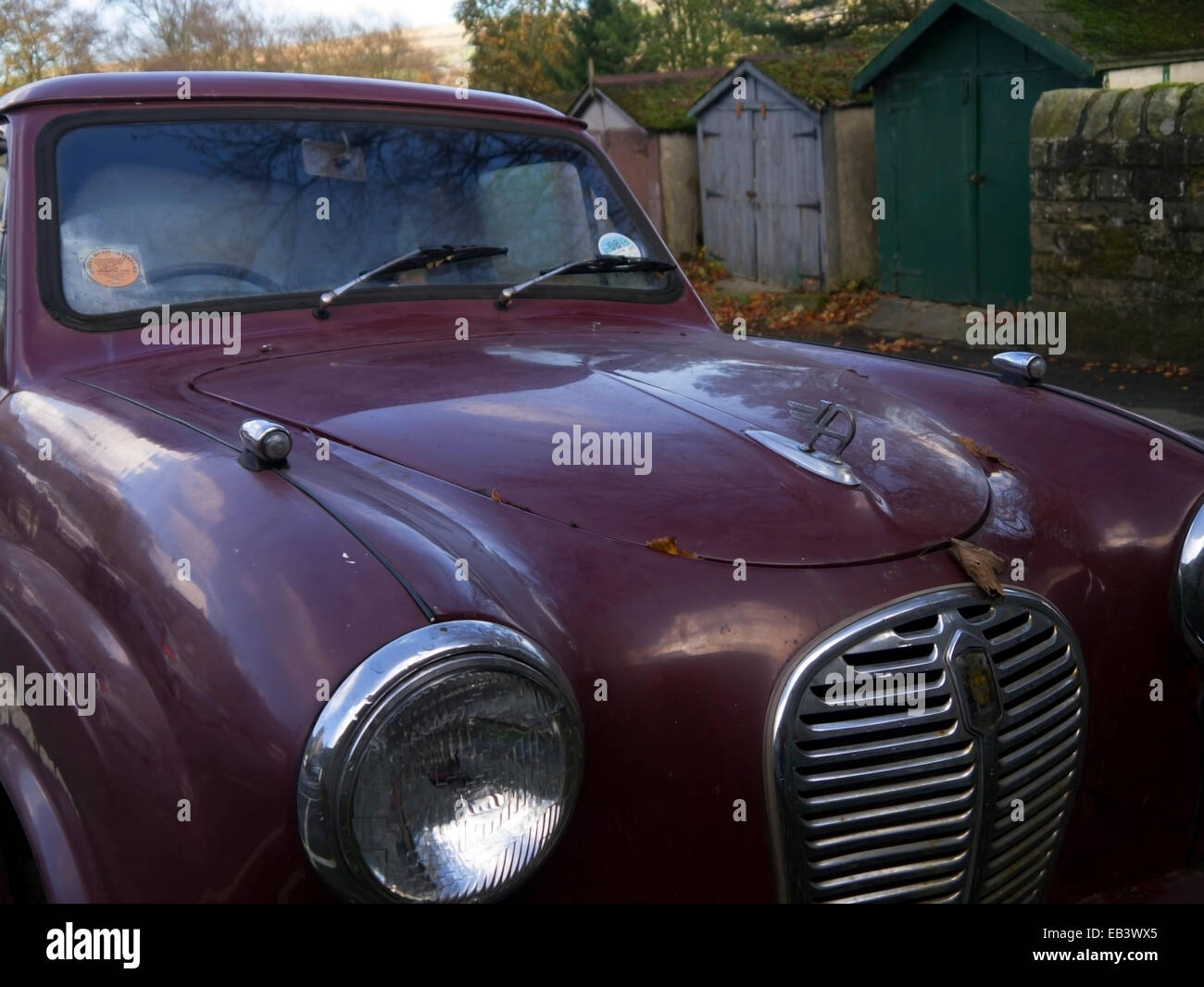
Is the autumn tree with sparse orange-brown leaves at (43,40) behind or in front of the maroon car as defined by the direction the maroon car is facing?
behind

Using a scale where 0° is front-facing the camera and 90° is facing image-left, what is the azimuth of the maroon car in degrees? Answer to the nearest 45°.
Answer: approximately 315°
